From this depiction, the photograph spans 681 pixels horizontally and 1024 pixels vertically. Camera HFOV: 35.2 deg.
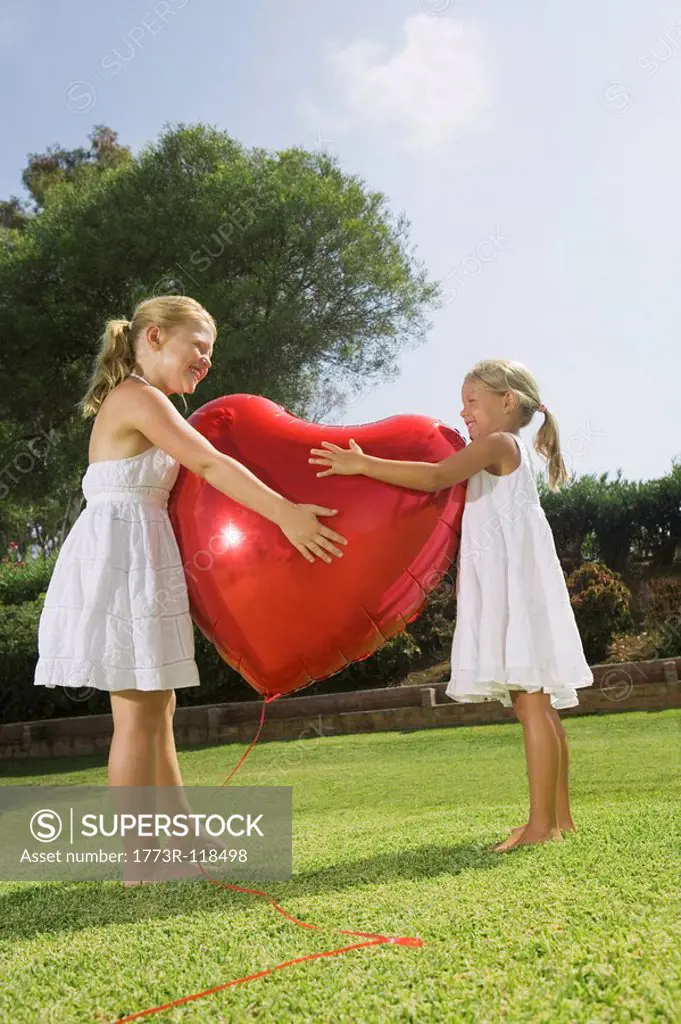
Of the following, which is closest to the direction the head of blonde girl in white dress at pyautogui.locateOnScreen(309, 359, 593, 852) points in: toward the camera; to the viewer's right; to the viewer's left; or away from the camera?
to the viewer's left

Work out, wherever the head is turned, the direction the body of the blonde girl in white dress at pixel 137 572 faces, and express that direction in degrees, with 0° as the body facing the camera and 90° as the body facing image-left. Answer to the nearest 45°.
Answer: approximately 270°

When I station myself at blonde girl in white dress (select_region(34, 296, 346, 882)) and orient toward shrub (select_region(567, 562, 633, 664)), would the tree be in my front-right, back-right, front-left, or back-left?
front-left

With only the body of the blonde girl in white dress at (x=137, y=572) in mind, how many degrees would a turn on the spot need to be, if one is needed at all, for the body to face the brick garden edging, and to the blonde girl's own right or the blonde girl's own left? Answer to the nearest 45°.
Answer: approximately 90° to the blonde girl's own left

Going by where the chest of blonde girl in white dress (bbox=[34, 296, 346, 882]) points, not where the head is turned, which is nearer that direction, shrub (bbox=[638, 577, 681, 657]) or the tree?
the shrub

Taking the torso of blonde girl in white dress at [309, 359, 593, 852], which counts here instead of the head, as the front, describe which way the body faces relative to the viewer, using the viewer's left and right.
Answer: facing to the left of the viewer

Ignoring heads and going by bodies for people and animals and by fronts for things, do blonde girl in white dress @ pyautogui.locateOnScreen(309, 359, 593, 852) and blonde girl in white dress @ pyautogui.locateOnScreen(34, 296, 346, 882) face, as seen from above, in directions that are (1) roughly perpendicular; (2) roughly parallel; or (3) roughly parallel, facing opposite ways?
roughly parallel, facing opposite ways

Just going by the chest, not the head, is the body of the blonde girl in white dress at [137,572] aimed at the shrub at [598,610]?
no

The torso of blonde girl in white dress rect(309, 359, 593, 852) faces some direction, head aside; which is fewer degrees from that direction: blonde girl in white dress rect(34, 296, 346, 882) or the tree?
the blonde girl in white dress

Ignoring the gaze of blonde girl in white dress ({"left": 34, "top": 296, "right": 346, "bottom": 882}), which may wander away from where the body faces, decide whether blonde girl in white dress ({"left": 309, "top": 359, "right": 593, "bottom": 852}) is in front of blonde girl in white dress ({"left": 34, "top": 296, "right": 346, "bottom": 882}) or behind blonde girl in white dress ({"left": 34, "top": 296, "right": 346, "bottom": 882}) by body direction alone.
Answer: in front

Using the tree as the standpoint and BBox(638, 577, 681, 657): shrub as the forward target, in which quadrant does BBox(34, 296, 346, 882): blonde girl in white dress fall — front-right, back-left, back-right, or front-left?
front-right

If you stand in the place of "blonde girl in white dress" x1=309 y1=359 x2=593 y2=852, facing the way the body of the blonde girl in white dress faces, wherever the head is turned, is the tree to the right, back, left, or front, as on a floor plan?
right

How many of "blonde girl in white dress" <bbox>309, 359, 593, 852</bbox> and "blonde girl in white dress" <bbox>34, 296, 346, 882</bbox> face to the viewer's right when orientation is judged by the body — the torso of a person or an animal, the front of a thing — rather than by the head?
1

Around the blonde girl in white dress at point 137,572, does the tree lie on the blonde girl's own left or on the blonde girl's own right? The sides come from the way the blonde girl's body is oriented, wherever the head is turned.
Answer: on the blonde girl's own left

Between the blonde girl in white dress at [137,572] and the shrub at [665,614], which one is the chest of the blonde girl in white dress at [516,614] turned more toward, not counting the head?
the blonde girl in white dress

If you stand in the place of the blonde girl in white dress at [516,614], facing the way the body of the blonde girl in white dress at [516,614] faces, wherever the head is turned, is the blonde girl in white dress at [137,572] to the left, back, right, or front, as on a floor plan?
front

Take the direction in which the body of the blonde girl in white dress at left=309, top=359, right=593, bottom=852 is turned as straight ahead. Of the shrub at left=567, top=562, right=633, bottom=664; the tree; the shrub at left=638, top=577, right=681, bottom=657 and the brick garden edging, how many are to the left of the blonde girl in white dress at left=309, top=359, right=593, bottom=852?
0
